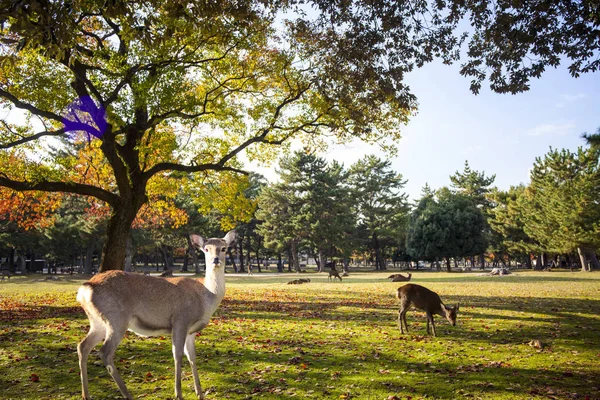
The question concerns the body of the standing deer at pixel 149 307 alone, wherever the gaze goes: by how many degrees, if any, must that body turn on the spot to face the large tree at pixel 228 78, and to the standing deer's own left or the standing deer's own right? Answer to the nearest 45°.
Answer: approximately 90° to the standing deer's own left

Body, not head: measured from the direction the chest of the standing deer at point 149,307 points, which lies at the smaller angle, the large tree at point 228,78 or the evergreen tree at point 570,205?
the evergreen tree

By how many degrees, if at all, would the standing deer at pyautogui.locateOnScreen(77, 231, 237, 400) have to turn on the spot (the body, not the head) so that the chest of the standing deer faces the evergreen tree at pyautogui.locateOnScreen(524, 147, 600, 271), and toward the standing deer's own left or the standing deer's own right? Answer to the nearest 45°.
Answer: approximately 45° to the standing deer's own left

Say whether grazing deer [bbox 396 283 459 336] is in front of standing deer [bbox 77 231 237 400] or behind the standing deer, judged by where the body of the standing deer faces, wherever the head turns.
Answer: in front

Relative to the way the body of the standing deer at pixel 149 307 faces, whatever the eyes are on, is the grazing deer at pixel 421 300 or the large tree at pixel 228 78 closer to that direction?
the grazing deer

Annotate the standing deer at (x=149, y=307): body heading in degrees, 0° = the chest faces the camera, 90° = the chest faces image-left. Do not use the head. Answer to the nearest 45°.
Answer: approximately 270°
